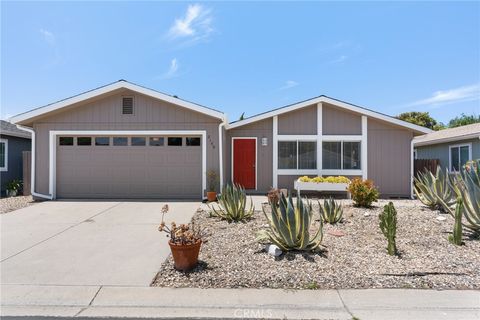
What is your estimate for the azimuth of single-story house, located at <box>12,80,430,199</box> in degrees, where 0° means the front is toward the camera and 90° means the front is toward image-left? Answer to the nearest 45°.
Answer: approximately 0°

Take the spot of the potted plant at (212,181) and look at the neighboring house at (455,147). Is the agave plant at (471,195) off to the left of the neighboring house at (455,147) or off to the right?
right

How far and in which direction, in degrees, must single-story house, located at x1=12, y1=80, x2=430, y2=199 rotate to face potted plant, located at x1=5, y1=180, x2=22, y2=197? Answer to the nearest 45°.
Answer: approximately 90° to its right

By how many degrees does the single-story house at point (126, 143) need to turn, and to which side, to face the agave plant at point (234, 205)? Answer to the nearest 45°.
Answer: approximately 45° to its left

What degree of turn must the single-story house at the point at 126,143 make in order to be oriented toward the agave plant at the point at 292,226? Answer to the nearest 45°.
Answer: approximately 45° to its left

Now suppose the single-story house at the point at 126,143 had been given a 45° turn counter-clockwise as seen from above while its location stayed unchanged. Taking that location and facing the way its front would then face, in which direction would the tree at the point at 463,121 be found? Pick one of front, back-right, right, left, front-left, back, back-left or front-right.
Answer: left

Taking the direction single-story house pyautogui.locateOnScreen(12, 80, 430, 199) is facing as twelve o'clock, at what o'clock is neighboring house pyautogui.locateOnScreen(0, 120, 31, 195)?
The neighboring house is roughly at 4 o'clock from the single-story house.

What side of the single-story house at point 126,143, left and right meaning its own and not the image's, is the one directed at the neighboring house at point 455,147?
left

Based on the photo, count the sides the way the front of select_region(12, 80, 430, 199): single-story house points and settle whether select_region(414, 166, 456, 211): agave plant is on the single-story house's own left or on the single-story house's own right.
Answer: on the single-story house's own left

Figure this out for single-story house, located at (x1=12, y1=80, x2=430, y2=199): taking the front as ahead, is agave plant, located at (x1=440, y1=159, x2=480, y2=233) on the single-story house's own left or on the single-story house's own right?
on the single-story house's own left

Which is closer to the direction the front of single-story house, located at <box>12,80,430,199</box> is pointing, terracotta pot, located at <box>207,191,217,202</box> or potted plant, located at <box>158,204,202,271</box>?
the potted plant

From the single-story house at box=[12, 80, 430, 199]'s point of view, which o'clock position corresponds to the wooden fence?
The wooden fence is roughly at 9 o'clock from the single-story house.

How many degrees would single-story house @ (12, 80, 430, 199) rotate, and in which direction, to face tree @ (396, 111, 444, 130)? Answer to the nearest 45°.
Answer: approximately 135° to its left
